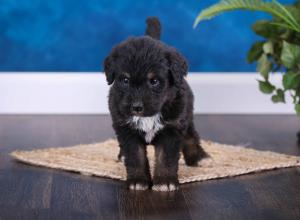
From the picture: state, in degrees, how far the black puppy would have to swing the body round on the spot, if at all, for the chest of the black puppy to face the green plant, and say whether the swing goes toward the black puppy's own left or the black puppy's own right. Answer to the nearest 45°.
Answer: approximately 135° to the black puppy's own left

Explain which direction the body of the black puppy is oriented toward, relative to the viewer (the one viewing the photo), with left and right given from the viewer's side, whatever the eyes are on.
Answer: facing the viewer
